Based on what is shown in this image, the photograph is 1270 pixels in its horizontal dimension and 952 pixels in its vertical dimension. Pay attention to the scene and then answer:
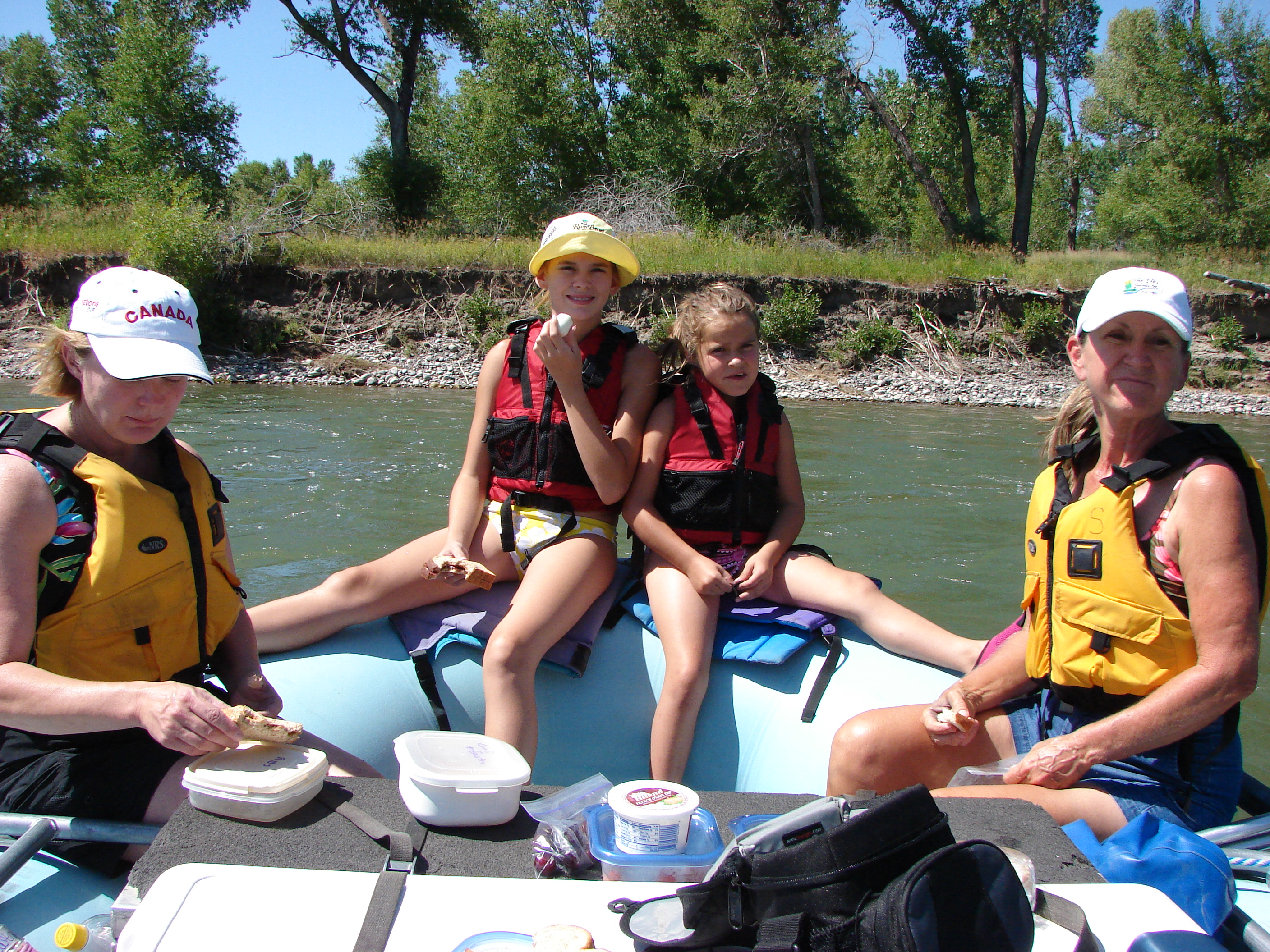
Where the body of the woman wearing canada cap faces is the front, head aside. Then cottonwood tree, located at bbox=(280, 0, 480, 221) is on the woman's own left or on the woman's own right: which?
on the woman's own left

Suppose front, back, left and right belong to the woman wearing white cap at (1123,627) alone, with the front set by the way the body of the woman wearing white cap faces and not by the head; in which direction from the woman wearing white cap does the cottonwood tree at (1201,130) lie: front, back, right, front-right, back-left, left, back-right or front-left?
back-right

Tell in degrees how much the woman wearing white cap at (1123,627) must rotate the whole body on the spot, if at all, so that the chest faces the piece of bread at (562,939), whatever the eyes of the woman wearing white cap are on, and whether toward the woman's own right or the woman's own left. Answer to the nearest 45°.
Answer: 0° — they already face it

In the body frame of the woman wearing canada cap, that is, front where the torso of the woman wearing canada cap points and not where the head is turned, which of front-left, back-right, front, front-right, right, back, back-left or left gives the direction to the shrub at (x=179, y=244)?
back-left

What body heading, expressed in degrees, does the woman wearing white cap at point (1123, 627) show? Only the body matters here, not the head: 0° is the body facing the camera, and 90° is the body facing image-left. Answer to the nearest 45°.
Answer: approximately 45°

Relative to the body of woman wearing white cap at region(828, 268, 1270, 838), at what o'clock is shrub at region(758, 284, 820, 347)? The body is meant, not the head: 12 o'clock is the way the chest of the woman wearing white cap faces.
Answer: The shrub is roughly at 4 o'clock from the woman wearing white cap.

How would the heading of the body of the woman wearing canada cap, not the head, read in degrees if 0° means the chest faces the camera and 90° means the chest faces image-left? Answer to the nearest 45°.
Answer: approximately 315°

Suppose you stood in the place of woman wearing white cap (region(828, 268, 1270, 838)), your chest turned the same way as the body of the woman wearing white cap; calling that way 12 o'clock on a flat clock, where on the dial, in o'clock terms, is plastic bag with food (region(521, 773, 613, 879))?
The plastic bag with food is roughly at 12 o'clock from the woman wearing white cap.

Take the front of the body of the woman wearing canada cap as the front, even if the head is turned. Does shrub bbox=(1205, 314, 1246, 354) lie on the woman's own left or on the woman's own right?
on the woman's own left

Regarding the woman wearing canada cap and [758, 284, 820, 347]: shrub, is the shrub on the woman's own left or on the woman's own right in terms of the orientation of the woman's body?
on the woman's own left
